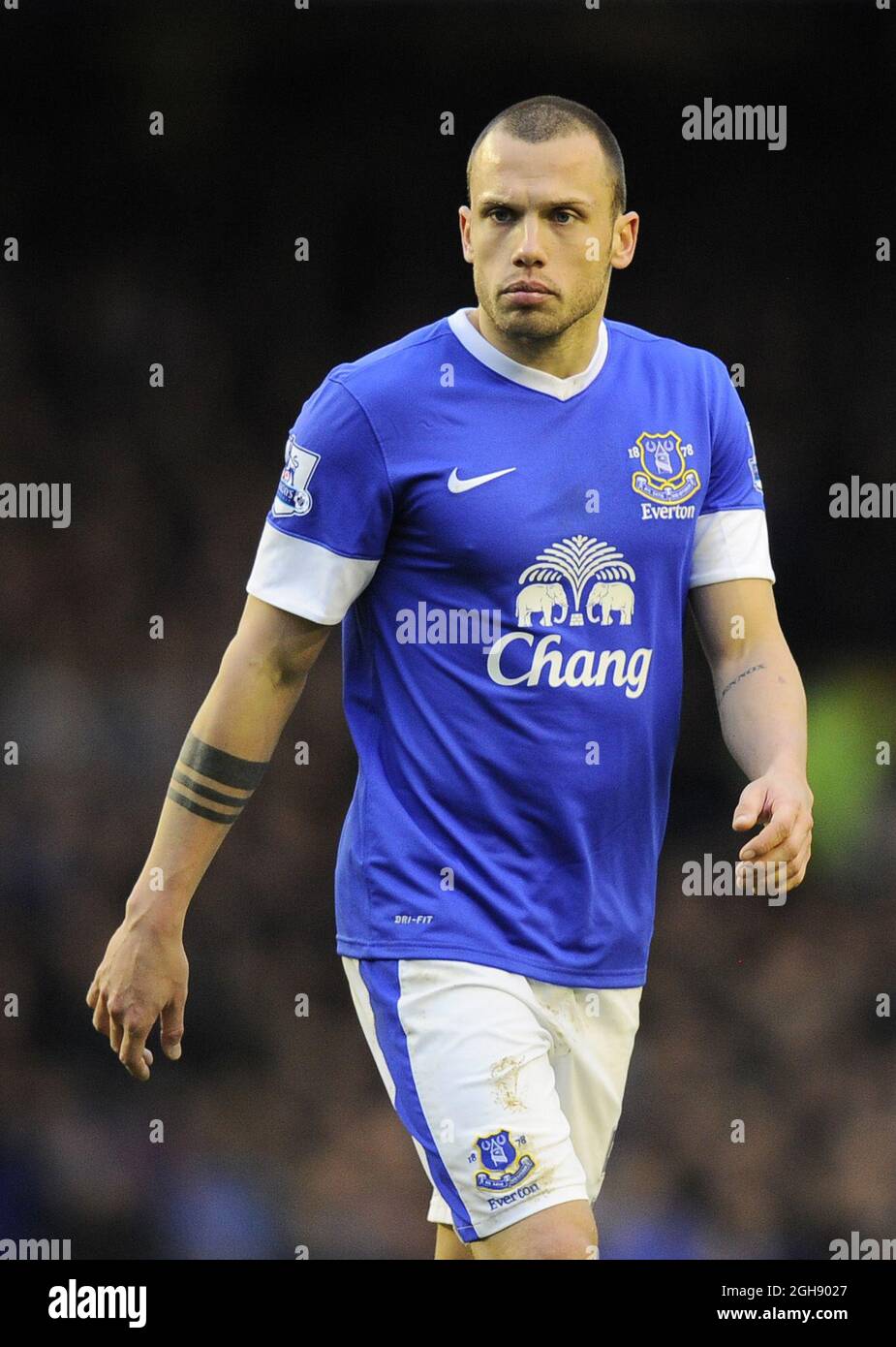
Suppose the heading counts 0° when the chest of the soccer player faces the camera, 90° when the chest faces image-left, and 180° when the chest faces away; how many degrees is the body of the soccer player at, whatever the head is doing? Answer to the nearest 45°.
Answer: approximately 315°
